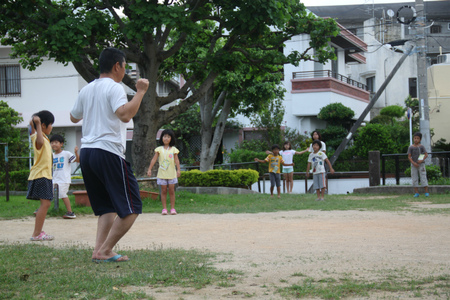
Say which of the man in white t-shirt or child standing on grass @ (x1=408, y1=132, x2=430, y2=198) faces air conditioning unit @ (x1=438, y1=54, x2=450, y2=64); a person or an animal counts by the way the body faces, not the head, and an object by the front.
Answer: the man in white t-shirt

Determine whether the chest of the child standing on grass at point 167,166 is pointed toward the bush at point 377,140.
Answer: no

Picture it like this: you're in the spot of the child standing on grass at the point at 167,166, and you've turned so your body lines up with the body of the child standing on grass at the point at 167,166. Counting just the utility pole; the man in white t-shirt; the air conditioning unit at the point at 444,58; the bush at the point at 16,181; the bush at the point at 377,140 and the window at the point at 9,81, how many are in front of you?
1

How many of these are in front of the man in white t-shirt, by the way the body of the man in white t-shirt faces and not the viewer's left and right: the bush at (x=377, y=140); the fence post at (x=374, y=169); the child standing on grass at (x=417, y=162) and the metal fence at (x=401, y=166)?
4

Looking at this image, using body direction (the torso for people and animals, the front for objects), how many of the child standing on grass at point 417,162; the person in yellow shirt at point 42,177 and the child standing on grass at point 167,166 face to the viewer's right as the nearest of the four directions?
1

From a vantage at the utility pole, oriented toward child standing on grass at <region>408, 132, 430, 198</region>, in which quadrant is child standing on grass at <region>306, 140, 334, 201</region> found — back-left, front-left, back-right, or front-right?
front-right

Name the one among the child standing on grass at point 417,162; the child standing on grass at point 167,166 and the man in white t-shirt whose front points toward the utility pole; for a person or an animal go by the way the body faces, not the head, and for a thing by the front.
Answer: the man in white t-shirt

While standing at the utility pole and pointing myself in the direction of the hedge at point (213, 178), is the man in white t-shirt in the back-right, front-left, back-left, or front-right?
front-left

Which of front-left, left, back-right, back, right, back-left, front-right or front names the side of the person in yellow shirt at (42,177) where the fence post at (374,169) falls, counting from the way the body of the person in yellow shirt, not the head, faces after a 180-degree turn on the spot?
back-right

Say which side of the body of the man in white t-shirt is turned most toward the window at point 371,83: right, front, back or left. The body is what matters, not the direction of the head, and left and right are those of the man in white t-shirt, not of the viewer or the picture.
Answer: front

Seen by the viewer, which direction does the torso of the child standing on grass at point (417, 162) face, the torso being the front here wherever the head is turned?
toward the camera

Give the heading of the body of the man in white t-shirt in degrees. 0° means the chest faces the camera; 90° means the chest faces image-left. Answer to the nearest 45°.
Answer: approximately 225°

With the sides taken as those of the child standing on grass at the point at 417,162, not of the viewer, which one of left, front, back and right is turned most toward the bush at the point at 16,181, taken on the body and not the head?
right

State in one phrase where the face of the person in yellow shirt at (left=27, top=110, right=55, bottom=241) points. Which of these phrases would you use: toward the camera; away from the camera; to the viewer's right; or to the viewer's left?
to the viewer's right

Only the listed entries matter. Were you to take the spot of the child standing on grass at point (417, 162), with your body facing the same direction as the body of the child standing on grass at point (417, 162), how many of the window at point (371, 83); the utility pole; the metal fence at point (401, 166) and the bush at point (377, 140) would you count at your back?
4

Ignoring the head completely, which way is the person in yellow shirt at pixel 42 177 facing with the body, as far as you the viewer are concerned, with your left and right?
facing to the right of the viewer

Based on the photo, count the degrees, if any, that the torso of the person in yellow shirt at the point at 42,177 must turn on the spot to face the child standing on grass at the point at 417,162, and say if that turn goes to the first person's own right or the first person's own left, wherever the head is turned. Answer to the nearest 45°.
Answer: approximately 45° to the first person's own left

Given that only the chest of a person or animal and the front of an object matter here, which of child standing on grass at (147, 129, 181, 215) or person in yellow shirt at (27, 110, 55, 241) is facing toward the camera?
child standing on grass at (147, 129, 181, 215)

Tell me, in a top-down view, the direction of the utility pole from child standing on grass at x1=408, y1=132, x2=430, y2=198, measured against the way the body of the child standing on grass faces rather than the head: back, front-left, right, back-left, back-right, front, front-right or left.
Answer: back

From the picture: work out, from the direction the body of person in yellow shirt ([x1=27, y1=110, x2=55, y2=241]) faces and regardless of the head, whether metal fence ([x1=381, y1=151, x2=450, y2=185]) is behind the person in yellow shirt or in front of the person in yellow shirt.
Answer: in front

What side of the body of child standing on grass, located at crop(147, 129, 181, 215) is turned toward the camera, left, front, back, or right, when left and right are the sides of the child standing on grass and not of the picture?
front
